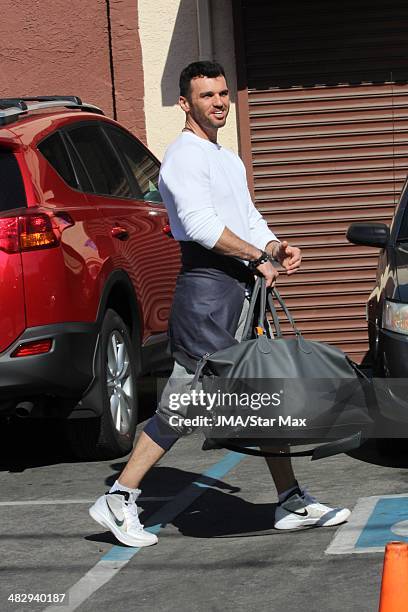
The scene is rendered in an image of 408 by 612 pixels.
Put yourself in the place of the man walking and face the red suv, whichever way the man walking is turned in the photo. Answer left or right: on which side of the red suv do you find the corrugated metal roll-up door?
right

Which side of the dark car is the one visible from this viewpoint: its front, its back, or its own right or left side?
front

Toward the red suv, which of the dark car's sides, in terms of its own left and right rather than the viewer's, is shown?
right

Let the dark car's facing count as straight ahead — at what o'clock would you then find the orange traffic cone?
The orange traffic cone is roughly at 12 o'clock from the dark car.

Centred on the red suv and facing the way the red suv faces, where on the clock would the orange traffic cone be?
The orange traffic cone is roughly at 4 o'clock from the red suv.

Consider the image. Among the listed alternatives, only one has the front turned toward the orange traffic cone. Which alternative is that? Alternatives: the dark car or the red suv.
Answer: the dark car

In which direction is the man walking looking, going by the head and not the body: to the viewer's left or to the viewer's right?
to the viewer's right

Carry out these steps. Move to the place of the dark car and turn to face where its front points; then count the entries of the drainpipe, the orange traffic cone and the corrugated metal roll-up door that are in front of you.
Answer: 1
